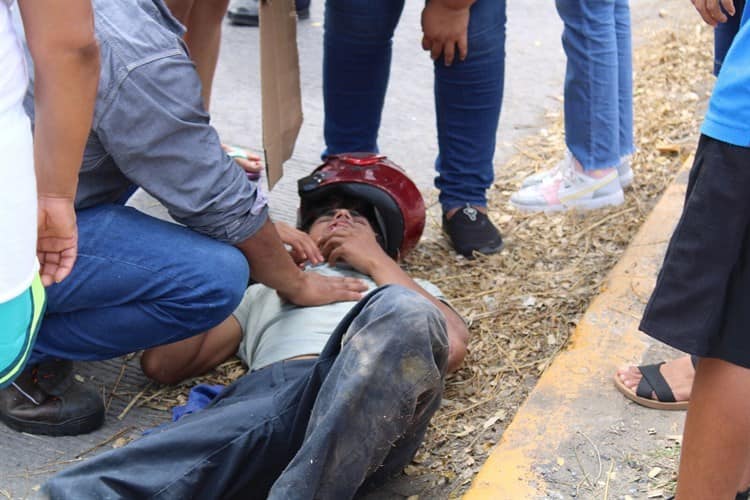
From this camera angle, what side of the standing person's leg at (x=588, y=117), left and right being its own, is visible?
left

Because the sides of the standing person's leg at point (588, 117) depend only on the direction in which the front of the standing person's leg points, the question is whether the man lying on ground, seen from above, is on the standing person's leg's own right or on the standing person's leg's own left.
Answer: on the standing person's leg's own left
